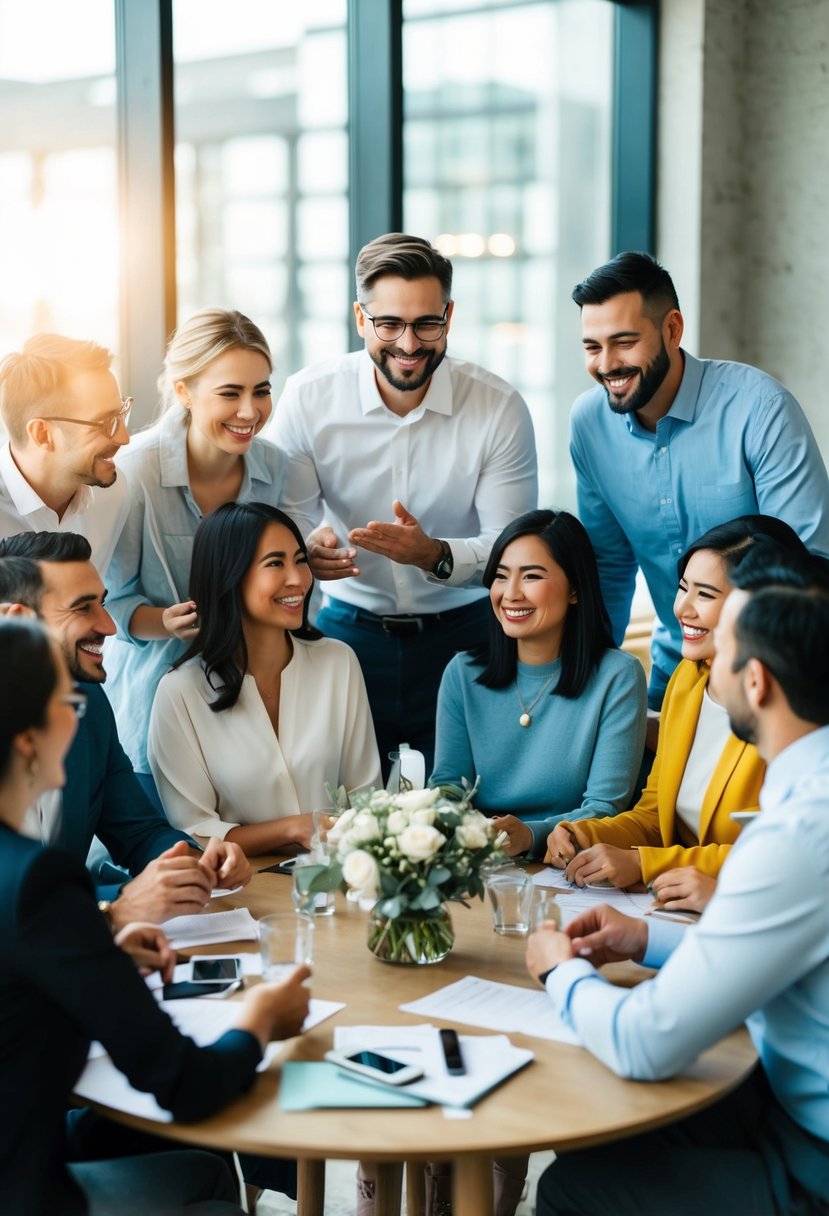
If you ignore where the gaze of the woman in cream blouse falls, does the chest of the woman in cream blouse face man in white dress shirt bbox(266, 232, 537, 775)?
no

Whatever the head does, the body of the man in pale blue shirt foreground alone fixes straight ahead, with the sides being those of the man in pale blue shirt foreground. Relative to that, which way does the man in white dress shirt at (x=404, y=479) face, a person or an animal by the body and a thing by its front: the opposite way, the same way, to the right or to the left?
to the left

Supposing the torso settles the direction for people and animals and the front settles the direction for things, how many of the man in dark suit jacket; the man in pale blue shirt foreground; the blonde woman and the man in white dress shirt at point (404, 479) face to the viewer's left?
1

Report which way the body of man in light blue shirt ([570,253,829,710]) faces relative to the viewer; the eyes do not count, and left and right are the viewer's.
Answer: facing the viewer and to the left of the viewer

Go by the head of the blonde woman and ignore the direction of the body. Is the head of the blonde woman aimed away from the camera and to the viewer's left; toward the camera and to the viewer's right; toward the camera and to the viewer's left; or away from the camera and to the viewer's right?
toward the camera and to the viewer's right

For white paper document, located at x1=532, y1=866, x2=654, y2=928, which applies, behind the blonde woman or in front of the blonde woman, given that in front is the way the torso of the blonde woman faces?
in front

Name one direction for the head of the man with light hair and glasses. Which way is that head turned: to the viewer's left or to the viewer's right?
to the viewer's right

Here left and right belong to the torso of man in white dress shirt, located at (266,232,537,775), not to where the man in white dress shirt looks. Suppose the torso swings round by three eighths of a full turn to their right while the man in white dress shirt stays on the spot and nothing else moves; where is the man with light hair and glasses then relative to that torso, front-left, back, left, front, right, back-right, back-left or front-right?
left

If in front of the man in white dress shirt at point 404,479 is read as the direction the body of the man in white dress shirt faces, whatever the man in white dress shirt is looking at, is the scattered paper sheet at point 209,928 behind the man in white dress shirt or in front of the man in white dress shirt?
in front

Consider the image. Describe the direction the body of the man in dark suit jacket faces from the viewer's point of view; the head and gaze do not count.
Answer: to the viewer's right

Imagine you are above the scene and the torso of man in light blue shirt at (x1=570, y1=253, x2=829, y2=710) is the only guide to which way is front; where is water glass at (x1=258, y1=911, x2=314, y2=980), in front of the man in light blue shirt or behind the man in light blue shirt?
in front

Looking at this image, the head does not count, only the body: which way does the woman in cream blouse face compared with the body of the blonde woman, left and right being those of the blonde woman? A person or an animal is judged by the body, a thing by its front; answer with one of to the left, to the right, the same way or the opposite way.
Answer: the same way

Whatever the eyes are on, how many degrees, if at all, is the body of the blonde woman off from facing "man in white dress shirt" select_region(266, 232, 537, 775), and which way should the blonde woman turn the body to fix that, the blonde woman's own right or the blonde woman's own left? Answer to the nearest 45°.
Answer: approximately 90° to the blonde woman's own left

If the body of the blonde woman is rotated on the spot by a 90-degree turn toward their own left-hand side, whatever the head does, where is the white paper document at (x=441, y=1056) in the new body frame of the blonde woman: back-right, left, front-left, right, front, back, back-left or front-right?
back-right

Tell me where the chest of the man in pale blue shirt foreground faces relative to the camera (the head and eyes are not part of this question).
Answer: to the viewer's left
